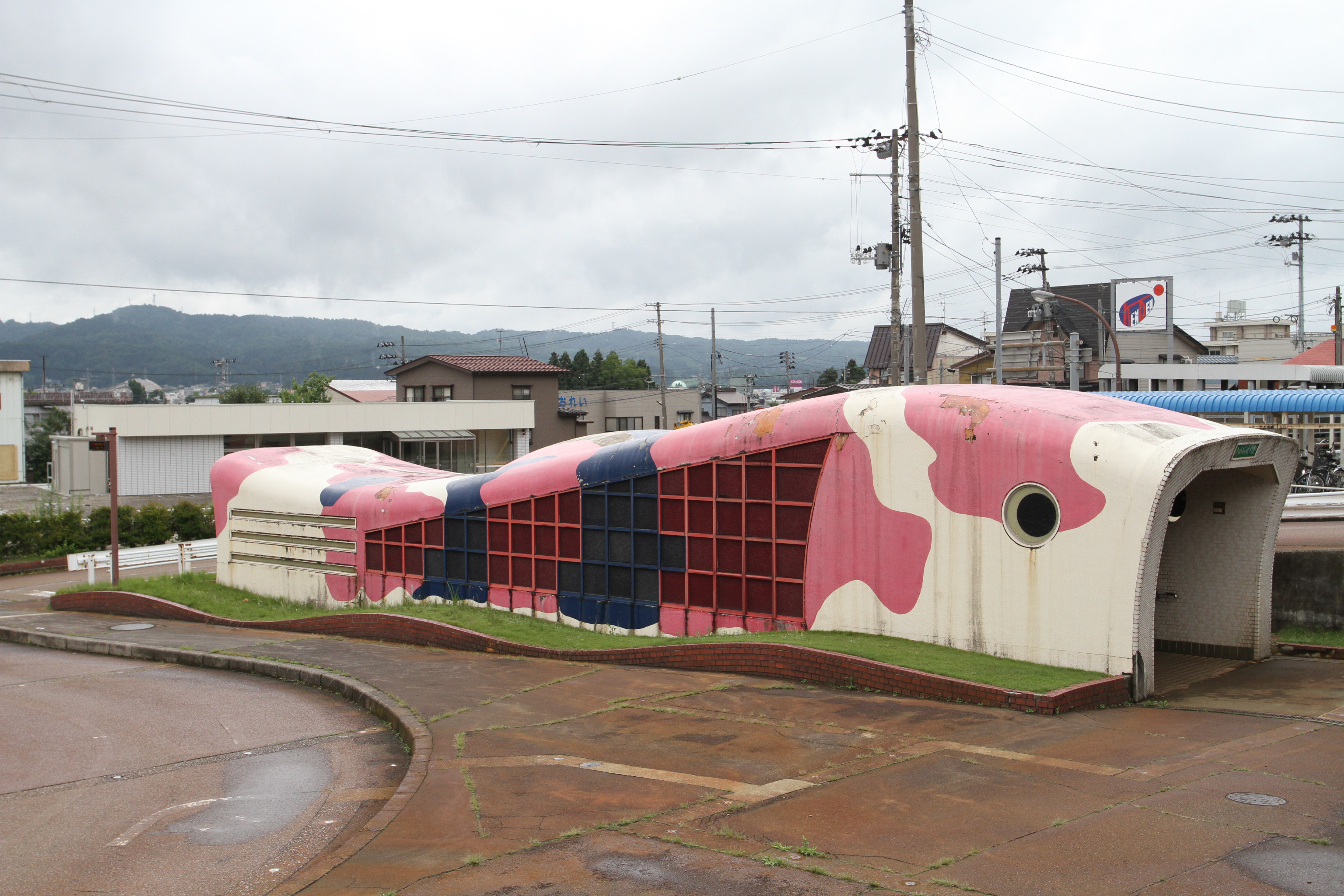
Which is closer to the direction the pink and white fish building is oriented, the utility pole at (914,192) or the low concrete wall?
the low concrete wall

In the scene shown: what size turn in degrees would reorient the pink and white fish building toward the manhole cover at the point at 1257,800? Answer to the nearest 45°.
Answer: approximately 45° to its right

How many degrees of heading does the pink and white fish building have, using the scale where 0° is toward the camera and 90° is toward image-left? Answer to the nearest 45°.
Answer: approximately 315°

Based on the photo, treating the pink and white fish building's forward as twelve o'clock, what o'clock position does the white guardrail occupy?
The white guardrail is roughly at 6 o'clock from the pink and white fish building.

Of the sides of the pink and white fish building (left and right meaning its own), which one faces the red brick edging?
right

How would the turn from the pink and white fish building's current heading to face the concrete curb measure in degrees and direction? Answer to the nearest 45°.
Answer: approximately 135° to its right

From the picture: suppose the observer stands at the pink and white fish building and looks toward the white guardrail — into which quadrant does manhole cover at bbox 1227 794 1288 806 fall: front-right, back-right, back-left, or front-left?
back-left

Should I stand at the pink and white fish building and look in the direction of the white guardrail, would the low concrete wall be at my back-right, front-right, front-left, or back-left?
back-right

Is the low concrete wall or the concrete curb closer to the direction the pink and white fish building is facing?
the low concrete wall

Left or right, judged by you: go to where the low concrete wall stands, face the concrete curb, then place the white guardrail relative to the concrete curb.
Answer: right
